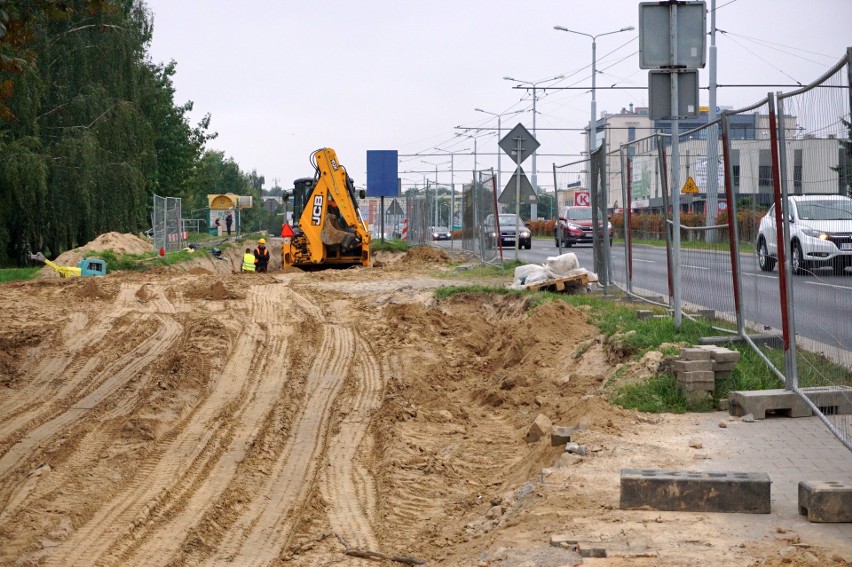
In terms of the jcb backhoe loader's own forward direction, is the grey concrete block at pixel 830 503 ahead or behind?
behind

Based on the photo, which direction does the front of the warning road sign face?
toward the camera

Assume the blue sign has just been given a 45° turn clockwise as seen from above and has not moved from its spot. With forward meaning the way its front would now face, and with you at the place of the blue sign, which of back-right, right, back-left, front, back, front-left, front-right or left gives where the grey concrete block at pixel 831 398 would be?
front-left

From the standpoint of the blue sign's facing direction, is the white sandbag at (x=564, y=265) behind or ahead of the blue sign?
ahead

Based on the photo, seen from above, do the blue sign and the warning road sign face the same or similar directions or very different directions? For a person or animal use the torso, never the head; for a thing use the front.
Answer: same or similar directions

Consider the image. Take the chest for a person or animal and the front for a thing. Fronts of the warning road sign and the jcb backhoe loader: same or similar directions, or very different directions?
very different directions

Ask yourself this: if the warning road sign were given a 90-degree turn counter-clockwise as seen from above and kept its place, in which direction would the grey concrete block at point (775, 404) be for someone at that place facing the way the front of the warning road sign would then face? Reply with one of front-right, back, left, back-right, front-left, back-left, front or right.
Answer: right

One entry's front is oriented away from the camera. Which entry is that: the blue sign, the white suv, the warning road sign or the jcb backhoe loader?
the jcb backhoe loader

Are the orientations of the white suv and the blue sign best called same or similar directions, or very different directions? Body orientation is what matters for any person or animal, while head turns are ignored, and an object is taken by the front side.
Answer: same or similar directions

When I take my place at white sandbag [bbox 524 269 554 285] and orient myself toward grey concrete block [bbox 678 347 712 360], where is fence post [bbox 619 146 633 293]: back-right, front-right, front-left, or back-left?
front-left

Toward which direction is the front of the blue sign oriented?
toward the camera

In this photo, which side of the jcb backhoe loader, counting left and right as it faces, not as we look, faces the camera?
back

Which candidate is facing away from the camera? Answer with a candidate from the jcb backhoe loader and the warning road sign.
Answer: the jcb backhoe loader

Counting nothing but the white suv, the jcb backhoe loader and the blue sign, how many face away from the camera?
1

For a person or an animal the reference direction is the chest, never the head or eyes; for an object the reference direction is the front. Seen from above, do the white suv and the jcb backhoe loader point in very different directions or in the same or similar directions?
very different directions

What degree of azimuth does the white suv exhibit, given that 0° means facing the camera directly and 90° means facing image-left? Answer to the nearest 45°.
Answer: approximately 315°
